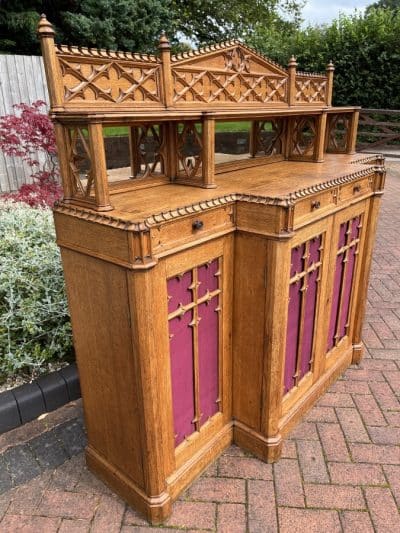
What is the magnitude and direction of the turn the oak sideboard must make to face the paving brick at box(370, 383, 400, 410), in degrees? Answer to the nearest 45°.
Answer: approximately 45° to its left

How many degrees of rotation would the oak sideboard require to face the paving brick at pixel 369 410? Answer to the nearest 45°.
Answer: approximately 45° to its left

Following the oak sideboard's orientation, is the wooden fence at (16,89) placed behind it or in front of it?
behind
